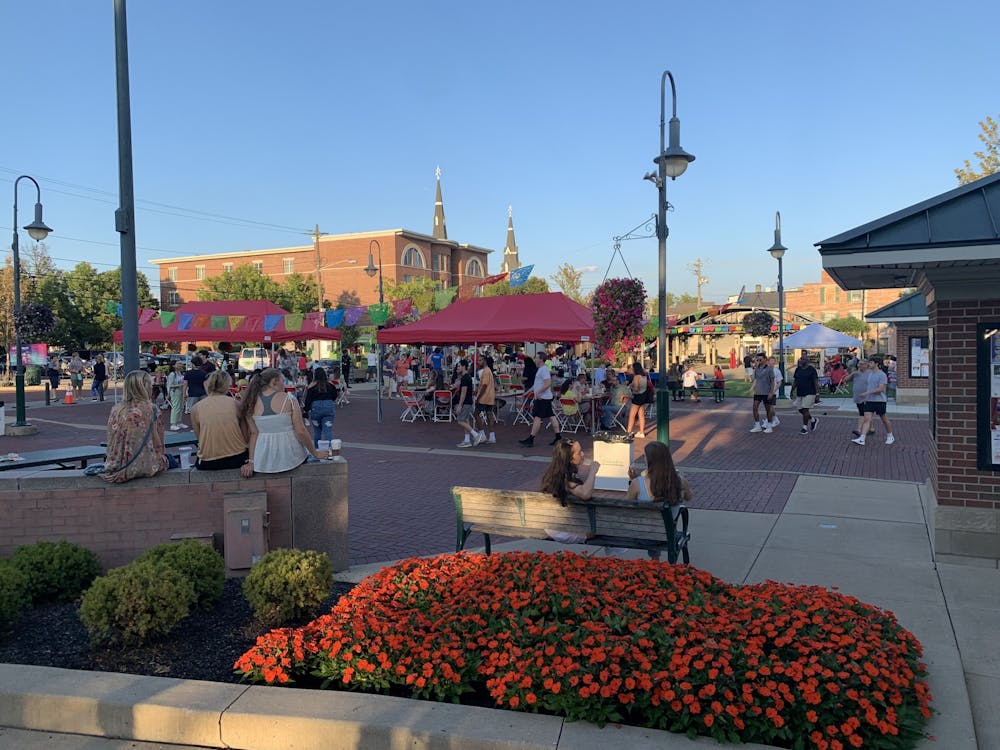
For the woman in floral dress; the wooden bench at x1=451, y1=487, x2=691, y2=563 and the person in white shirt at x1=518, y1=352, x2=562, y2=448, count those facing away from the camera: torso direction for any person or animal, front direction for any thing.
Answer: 2

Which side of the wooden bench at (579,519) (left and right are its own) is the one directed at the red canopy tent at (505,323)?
front

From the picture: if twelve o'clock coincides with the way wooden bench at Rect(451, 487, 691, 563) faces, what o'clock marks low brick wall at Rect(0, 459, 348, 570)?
The low brick wall is roughly at 9 o'clock from the wooden bench.

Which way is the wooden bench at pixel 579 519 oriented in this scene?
away from the camera

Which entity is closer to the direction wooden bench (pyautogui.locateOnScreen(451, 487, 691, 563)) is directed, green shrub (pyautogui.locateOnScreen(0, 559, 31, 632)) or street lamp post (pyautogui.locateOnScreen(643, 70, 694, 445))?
the street lamp post

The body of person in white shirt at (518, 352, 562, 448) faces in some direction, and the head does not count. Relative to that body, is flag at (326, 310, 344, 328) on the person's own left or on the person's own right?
on the person's own right

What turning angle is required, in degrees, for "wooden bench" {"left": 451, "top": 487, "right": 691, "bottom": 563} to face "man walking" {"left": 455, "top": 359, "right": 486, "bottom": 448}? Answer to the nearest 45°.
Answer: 0° — it already faces them

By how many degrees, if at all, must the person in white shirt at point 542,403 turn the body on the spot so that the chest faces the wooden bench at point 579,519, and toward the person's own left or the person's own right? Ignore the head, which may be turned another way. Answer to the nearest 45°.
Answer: approximately 90° to the person's own left
